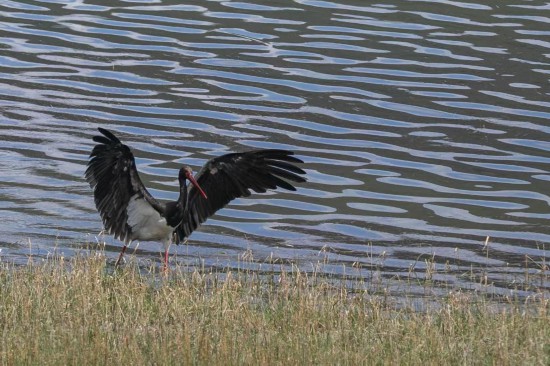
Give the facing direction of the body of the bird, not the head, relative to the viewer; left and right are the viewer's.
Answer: facing the viewer and to the right of the viewer
